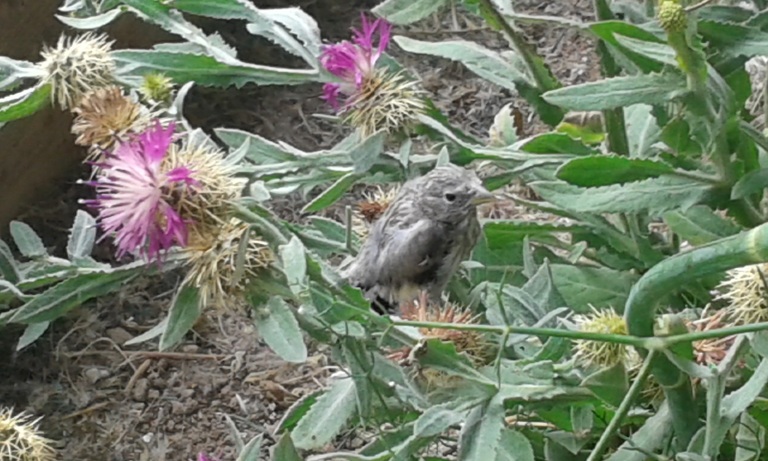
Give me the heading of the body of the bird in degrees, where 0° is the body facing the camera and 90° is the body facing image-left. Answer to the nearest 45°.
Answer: approximately 270°
